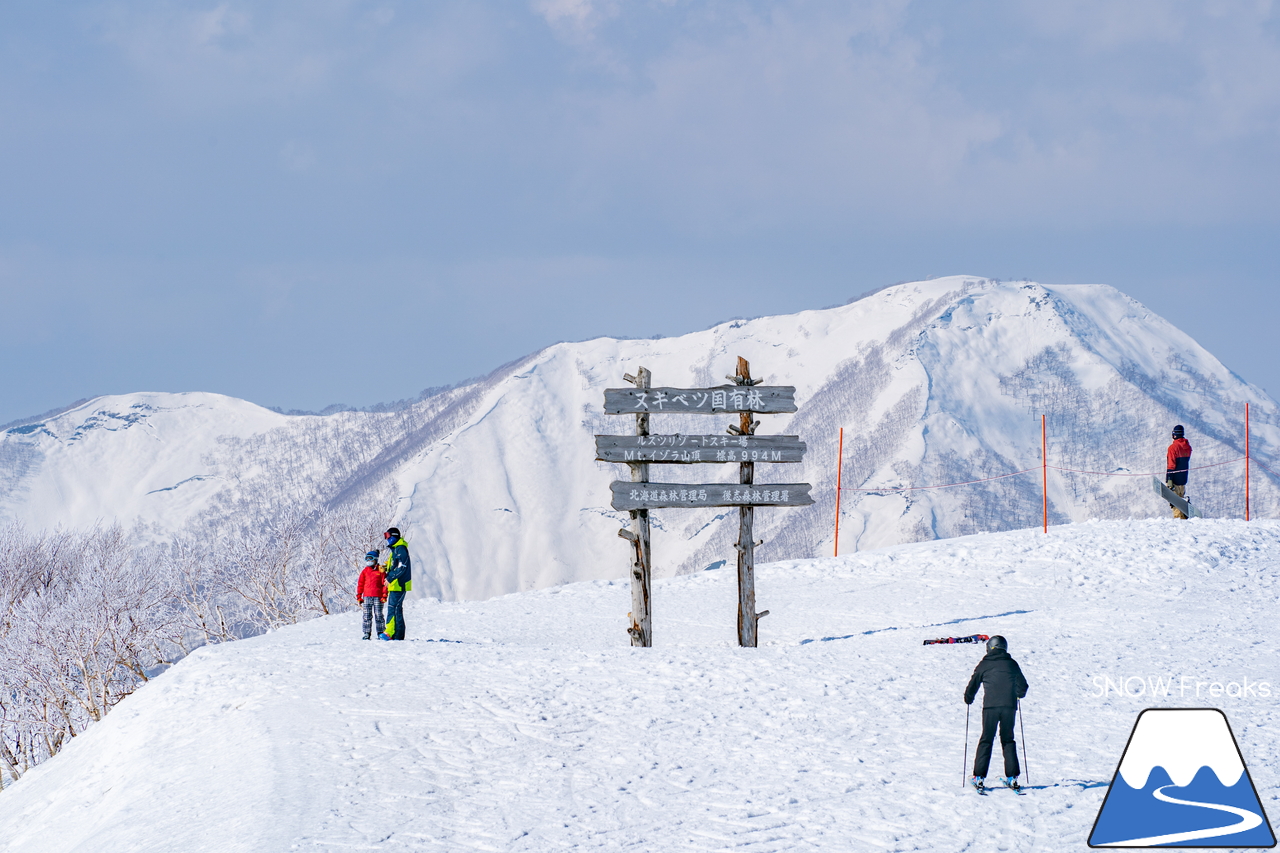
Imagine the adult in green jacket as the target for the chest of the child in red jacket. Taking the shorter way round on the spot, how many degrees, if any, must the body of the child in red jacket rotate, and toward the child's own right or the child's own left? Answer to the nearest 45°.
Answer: approximately 45° to the child's own left

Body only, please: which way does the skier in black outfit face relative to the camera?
away from the camera

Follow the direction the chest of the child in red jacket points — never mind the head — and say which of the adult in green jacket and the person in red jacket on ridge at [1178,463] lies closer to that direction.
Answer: the adult in green jacket

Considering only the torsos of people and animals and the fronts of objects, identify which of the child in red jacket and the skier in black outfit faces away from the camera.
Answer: the skier in black outfit

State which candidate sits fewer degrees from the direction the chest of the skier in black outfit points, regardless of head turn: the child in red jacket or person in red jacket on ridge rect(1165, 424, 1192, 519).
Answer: the person in red jacket on ridge

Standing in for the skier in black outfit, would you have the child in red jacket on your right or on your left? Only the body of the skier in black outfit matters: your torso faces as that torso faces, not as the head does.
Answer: on your left

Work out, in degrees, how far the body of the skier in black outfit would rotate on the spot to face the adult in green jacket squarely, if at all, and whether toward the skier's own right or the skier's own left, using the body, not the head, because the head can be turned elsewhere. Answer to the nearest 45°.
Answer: approximately 45° to the skier's own left

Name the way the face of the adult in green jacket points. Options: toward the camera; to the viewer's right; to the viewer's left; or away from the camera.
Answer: to the viewer's left

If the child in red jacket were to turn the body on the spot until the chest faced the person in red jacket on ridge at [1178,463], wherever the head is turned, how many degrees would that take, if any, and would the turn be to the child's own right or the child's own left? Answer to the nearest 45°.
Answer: approximately 90° to the child's own left

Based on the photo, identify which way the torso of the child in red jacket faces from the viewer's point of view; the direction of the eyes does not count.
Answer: toward the camera
